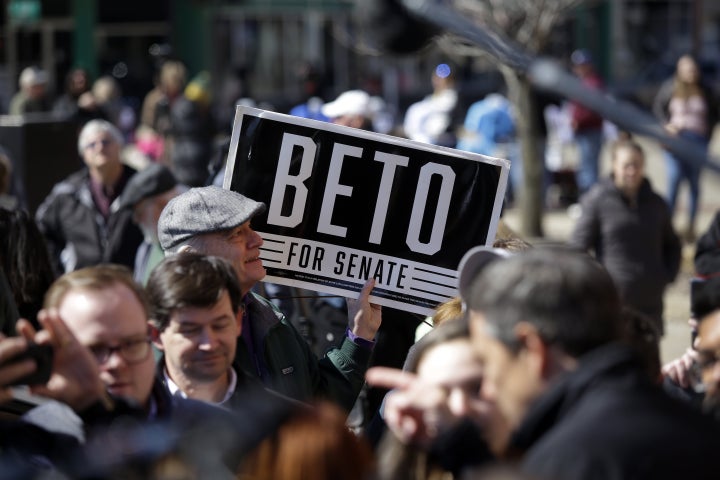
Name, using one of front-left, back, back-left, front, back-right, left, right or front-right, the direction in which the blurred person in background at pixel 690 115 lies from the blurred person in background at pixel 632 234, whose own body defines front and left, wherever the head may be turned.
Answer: back

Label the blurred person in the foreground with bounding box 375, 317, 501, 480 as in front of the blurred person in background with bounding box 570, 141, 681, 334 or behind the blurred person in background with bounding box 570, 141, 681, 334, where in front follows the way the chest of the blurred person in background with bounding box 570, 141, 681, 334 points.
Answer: in front

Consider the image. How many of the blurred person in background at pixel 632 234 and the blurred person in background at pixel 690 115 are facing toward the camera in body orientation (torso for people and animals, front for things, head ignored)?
2

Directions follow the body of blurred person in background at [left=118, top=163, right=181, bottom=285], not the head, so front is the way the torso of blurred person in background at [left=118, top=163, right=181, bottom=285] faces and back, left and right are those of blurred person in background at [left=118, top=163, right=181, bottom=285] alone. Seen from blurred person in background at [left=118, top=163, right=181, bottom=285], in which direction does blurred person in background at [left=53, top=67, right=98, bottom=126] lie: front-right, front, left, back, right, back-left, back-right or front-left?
back-right

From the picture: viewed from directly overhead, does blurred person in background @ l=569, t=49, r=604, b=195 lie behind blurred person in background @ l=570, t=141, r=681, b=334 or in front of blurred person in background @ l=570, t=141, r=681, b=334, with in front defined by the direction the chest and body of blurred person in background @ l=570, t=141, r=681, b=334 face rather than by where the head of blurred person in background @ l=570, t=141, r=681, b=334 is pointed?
behind

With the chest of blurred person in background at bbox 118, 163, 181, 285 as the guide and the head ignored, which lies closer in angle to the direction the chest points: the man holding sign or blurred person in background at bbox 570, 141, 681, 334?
the man holding sign

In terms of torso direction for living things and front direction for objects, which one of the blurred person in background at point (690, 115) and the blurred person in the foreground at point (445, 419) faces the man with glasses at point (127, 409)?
the blurred person in background at point (690, 115)
